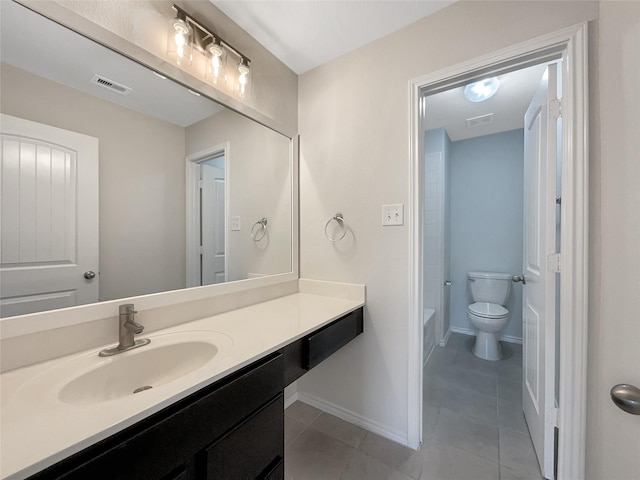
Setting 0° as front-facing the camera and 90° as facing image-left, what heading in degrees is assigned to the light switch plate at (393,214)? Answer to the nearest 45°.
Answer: approximately 0°

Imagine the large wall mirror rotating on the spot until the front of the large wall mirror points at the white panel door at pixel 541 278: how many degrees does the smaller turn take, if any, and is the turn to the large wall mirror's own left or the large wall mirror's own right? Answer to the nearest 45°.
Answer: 0° — it already faces it

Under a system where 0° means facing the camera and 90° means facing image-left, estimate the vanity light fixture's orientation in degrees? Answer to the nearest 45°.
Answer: approximately 315°

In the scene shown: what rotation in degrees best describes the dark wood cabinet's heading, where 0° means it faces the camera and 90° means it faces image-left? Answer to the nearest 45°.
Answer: approximately 315°
